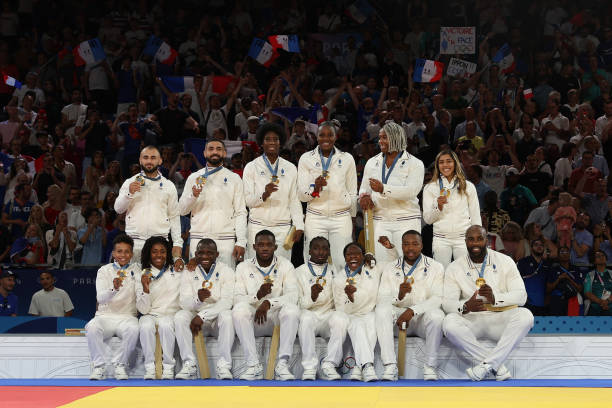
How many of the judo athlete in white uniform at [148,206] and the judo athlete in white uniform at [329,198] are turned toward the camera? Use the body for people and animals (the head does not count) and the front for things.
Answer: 2

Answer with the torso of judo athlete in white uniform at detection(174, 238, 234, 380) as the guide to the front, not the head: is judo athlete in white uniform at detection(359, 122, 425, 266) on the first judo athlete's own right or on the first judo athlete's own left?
on the first judo athlete's own left

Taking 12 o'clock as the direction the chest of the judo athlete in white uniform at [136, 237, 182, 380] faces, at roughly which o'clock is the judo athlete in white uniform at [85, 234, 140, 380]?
the judo athlete in white uniform at [85, 234, 140, 380] is roughly at 3 o'clock from the judo athlete in white uniform at [136, 237, 182, 380].

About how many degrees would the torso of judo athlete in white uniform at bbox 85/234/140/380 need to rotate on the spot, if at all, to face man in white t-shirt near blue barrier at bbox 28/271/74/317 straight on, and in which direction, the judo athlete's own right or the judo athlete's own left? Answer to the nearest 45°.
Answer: approximately 180°

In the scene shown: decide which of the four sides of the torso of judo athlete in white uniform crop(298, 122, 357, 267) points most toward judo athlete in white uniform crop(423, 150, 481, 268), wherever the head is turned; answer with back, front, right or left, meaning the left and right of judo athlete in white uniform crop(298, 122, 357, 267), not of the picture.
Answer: left

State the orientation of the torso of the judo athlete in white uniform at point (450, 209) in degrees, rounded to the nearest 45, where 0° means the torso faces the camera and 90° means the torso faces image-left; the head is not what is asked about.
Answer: approximately 0°
